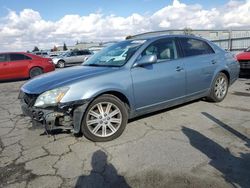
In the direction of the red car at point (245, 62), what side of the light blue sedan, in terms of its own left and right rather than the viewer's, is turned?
back

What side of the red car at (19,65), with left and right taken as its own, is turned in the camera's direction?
left

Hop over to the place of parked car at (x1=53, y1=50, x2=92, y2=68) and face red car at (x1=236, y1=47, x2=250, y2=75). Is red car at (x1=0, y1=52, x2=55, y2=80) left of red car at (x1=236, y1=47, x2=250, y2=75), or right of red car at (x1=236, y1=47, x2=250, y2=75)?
right

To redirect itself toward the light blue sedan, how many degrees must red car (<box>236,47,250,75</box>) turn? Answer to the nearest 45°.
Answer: approximately 45° to its left

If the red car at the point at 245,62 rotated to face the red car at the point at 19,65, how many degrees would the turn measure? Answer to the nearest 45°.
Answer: approximately 45° to its right

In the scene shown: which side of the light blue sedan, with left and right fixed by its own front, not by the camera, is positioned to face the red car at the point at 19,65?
right

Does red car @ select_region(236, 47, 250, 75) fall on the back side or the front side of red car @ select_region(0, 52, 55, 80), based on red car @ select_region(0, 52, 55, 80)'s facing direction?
on the back side

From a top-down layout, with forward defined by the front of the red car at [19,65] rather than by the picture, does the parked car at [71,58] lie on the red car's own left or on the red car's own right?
on the red car's own right

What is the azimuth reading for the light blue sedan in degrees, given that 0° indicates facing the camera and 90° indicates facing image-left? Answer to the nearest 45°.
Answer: approximately 45°

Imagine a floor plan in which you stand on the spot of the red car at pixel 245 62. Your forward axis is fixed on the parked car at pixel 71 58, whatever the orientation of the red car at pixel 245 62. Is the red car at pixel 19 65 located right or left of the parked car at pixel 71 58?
left

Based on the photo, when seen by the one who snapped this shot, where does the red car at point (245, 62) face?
facing the viewer and to the left of the viewer
